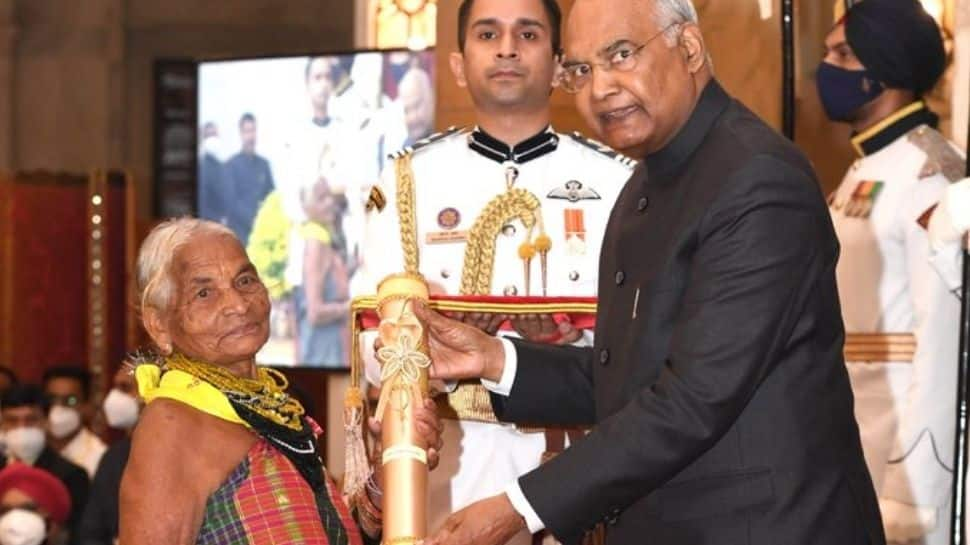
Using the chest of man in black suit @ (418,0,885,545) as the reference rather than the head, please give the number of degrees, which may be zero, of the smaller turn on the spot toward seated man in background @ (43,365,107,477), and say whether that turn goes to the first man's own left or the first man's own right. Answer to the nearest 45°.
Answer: approximately 90° to the first man's own right

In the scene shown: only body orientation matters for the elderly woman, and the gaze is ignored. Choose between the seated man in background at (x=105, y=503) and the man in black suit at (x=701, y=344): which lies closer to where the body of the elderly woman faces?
the man in black suit

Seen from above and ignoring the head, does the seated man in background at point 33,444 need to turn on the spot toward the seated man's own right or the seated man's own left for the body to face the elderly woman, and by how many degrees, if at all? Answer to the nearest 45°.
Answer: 0° — they already face them

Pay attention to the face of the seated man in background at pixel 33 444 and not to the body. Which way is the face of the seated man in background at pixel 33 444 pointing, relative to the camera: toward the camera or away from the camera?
toward the camera

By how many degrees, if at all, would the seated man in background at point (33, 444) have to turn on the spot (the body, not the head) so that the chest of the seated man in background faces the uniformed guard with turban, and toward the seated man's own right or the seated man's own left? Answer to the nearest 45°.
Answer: approximately 45° to the seated man's own left

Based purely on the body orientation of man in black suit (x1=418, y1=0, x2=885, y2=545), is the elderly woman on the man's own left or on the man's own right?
on the man's own right

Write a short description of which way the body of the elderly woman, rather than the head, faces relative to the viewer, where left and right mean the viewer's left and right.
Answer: facing the viewer and to the right of the viewer

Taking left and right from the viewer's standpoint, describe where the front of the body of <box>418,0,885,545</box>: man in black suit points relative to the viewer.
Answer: facing the viewer and to the left of the viewer

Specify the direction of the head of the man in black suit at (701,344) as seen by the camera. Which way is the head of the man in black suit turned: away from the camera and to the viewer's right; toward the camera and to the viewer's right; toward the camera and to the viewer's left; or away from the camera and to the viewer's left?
toward the camera and to the viewer's left

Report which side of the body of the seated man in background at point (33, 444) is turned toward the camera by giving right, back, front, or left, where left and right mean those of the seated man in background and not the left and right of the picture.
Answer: front

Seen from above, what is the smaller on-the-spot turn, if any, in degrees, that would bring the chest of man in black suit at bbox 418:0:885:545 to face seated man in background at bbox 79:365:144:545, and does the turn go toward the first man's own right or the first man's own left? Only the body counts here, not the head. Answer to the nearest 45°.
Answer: approximately 90° to the first man's own right

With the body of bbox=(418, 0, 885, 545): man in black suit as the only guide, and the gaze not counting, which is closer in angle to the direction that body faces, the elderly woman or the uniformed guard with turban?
the elderly woman
